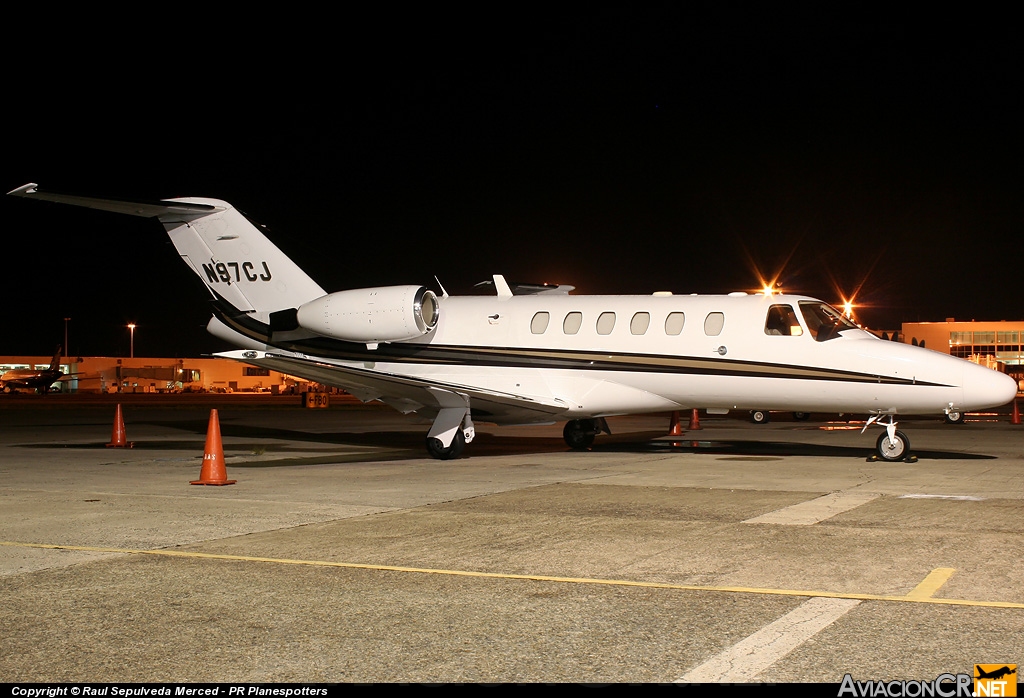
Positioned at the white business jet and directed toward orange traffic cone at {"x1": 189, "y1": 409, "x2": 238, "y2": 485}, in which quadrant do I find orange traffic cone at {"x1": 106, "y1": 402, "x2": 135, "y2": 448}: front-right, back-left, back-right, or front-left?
front-right

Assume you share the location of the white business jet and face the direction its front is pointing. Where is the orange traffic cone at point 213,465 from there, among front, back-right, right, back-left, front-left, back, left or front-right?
right

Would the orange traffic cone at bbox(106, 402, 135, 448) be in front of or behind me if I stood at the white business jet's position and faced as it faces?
behind

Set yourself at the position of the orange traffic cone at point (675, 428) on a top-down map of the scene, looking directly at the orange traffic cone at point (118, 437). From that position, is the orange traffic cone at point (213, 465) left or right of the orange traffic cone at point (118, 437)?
left

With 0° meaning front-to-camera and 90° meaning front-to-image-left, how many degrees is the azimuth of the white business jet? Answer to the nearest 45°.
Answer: approximately 315°

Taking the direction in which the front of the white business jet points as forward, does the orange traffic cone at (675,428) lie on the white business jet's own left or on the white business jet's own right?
on the white business jet's own left

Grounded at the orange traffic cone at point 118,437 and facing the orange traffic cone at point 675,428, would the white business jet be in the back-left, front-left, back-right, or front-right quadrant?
front-right
